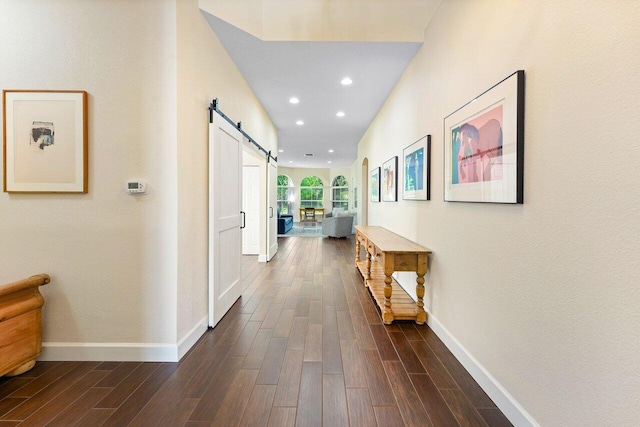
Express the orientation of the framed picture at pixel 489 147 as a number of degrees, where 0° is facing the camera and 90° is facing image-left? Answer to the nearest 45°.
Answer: approximately 45°

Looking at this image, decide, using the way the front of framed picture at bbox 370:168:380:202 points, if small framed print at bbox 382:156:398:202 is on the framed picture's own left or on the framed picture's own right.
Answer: on the framed picture's own left

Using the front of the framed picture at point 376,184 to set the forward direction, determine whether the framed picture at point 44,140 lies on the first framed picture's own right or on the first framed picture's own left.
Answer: on the first framed picture's own left

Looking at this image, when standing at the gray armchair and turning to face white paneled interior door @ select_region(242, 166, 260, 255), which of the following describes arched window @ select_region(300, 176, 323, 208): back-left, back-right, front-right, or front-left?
back-right

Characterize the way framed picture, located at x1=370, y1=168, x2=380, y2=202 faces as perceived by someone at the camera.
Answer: facing to the left of the viewer
